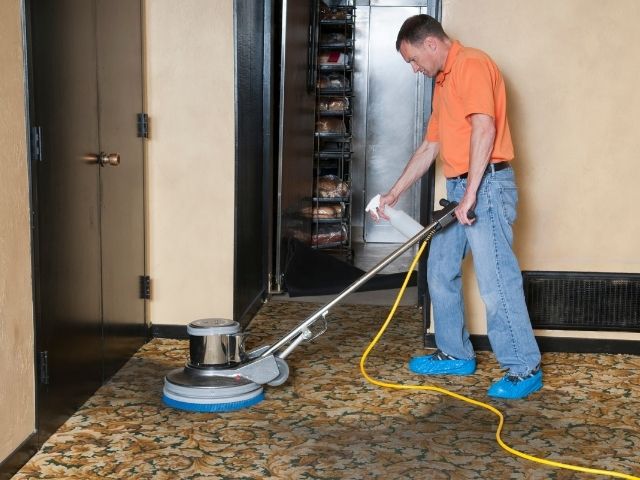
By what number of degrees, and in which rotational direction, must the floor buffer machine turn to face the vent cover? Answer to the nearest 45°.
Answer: approximately 135° to its right

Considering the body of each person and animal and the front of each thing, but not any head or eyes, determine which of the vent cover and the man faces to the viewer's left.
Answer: the man

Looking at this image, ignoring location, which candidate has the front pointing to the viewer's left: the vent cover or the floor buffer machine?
the floor buffer machine

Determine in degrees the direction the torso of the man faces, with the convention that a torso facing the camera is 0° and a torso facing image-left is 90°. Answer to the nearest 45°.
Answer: approximately 90°

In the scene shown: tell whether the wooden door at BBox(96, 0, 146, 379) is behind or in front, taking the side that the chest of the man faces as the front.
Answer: in front

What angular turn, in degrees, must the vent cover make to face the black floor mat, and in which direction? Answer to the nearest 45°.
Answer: approximately 135° to its right

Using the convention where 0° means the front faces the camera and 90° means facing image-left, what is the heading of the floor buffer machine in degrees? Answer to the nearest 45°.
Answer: approximately 90°

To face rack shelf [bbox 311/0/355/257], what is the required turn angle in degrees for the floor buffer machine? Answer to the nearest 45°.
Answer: approximately 90° to its right

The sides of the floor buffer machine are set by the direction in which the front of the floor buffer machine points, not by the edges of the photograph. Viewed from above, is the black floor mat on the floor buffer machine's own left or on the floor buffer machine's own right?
on the floor buffer machine's own right

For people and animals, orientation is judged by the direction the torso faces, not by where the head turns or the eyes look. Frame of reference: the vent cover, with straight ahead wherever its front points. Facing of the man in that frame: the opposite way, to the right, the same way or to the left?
to the right

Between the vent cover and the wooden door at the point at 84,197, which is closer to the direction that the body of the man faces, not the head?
the wooden door

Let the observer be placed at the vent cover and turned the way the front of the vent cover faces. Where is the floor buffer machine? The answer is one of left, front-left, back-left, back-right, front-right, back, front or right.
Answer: front-right

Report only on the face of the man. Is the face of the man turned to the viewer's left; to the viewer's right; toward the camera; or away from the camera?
to the viewer's left
